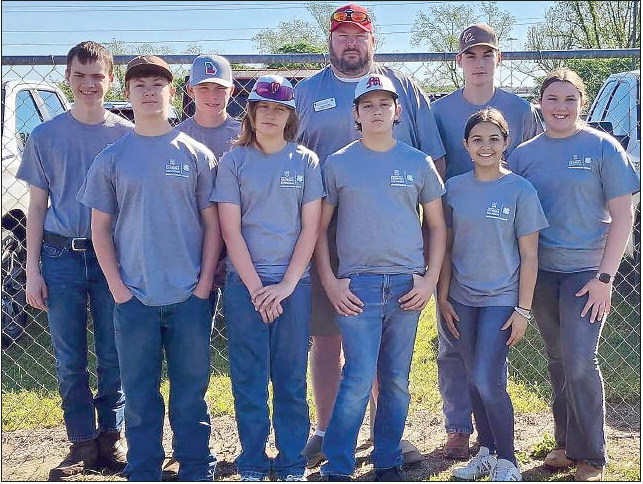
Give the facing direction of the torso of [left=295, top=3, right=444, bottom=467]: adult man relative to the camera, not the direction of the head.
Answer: toward the camera

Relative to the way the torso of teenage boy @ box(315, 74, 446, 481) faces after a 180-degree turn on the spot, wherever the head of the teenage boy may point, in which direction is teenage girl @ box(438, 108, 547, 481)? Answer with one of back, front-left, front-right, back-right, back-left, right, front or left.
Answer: right

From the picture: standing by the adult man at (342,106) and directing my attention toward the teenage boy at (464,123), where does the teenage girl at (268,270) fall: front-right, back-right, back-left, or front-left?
back-right

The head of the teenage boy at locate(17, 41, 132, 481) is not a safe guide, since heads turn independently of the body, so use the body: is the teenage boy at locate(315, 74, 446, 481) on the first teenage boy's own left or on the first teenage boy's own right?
on the first teenage boy's own left

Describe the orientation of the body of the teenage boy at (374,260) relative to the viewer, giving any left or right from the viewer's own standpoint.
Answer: facing the viewer

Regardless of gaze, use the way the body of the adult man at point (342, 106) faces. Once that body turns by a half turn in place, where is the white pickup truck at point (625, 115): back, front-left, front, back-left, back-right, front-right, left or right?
front-right

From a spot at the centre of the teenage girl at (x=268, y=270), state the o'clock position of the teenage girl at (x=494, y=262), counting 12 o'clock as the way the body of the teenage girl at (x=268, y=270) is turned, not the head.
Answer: the teenage girl at (x=494, y=262) is roughly at 9 o'clock from the teenage girl at (x=268, y=270).

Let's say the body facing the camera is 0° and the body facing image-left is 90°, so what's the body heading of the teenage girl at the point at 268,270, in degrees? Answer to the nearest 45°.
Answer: approximately 0°

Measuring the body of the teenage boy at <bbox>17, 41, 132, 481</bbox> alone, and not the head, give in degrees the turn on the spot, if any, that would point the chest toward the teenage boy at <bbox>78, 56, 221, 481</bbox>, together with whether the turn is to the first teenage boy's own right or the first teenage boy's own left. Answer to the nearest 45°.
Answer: approximately 45° to the first teenage boy's own left
